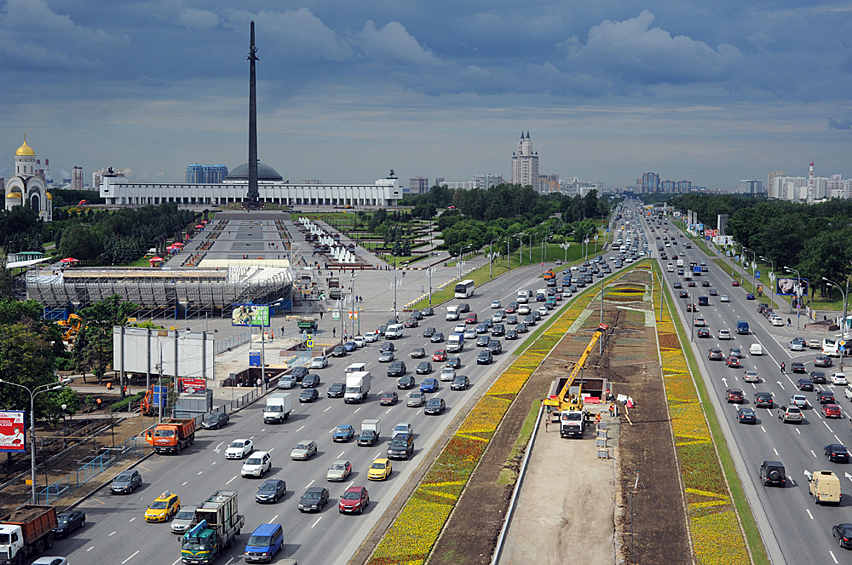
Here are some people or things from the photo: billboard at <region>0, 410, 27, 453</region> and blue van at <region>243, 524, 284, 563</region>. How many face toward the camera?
2

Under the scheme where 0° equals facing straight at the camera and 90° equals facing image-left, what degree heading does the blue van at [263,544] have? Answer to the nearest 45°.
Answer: approximately 0°

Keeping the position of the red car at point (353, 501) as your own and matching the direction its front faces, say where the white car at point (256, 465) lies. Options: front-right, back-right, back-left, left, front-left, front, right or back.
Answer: right

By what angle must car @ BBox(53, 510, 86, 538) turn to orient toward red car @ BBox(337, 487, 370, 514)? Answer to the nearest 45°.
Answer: approximately 135° to its left

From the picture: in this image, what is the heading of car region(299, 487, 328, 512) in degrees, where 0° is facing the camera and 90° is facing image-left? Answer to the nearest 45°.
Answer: approximately 45°

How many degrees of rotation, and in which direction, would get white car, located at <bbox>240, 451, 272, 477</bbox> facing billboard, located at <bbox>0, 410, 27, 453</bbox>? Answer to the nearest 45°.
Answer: approximately 45° to its right

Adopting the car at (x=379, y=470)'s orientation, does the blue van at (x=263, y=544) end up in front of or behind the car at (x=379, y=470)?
in front

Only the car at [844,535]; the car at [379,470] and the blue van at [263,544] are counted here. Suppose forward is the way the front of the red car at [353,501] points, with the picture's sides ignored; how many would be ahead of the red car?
1

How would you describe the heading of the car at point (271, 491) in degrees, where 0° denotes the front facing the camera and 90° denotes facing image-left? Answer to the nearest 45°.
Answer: approximately 45°

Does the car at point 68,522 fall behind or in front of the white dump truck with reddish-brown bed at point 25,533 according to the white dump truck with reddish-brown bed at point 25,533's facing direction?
behind

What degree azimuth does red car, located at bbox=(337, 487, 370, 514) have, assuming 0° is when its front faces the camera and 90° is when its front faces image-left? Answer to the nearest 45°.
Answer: approximately 45°

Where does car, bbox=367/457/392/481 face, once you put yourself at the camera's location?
facing the viewer and to the left of the viewer

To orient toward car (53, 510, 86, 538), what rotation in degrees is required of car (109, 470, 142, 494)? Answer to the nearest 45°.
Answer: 0° — it already faces it

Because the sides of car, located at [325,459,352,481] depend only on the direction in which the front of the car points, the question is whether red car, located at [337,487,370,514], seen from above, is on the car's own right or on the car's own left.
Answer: on the car's own left
